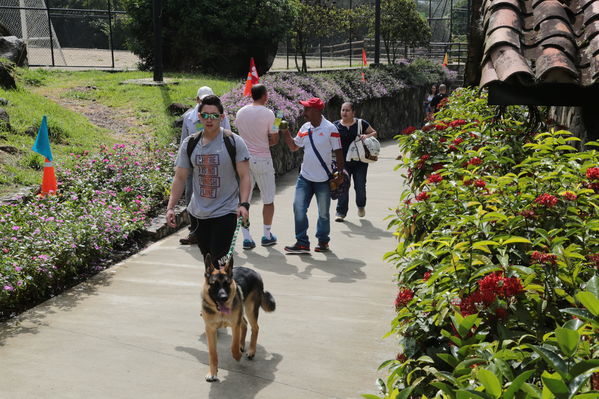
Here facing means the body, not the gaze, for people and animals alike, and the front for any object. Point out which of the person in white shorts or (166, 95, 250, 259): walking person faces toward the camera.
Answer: the walking person

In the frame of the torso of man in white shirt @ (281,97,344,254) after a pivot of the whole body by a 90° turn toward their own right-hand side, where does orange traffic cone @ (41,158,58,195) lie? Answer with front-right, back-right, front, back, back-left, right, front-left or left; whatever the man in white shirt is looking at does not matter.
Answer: front-left

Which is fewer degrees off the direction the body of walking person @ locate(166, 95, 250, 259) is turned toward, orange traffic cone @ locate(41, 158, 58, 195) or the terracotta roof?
the terracotta roof

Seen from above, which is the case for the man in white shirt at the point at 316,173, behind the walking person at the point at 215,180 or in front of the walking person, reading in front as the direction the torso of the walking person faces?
behind

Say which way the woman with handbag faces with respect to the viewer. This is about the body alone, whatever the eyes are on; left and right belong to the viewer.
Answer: facing the viewer and to the left of the viewer

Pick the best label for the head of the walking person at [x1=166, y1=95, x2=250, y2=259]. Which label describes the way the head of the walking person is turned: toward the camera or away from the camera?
toward the camera

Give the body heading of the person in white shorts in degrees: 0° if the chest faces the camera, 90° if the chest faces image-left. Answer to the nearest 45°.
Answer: approximately 225°

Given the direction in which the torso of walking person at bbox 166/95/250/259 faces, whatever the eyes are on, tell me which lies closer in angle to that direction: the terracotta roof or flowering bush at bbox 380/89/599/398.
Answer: the flowering bush

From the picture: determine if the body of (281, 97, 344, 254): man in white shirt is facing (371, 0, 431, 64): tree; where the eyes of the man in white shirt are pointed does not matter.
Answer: no

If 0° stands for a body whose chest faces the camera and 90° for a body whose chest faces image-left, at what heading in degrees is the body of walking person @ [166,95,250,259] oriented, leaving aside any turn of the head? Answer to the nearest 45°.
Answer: approximately 0°

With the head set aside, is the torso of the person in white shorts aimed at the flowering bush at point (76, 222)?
no

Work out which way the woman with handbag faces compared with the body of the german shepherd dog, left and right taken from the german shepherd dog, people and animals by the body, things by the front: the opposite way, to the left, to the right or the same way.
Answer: the same way

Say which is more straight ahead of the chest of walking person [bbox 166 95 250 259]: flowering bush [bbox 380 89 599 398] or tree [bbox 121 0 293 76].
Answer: the flowering bush

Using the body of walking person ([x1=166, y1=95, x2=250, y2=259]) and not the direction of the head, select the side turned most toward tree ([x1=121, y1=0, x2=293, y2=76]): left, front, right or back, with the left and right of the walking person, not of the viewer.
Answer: back

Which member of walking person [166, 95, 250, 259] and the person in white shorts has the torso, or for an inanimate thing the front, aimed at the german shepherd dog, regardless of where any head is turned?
the walking person

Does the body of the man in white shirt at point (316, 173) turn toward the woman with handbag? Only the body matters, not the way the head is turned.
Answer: no

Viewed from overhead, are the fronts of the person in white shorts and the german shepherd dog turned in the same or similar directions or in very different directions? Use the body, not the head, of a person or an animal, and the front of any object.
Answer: very different directions

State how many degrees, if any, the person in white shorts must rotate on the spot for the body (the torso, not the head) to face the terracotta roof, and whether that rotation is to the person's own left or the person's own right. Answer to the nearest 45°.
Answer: approximately 90° to the person's own right

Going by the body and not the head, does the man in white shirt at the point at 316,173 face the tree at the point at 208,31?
no
